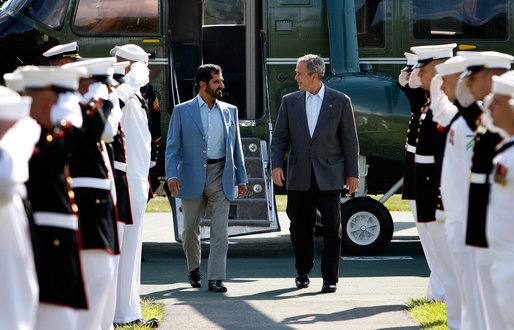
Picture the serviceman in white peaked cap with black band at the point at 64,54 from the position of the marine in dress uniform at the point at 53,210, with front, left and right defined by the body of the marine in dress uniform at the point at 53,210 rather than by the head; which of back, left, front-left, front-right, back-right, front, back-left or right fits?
left

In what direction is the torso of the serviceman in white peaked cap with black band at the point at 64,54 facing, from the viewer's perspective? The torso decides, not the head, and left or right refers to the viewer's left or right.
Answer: facing to the right of the viewer

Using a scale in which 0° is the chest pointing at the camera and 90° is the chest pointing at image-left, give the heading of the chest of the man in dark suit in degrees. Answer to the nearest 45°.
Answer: approximately 0°

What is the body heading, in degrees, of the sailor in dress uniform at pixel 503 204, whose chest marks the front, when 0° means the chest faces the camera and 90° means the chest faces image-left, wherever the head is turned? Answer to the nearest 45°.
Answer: approximately 90°

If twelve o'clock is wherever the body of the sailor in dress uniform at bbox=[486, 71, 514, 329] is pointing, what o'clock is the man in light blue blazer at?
The man in light blue blazer is roughly at 2 o'clock from the sailor in dress uniform.

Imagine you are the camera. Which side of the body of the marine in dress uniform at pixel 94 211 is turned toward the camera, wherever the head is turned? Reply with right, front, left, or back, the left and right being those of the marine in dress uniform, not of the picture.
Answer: right

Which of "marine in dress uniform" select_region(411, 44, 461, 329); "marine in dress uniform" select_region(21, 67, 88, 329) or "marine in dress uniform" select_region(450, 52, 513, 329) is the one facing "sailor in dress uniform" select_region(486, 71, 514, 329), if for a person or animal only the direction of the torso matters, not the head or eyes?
"marine in dress uniform" select_region(21, 67, 88, 329)

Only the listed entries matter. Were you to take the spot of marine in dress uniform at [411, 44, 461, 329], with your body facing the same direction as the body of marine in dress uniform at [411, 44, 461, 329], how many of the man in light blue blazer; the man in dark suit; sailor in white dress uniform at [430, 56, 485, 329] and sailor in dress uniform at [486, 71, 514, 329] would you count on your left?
2

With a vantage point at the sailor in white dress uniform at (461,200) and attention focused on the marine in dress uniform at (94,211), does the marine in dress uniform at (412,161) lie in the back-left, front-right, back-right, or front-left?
back-right

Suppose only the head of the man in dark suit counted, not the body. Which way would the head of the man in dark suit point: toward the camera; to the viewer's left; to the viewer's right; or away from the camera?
to the viewer's left

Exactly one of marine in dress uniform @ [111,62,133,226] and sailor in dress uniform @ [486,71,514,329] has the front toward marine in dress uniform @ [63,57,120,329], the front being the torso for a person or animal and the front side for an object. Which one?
sailor in dress uniform @ [486,71,514,329]

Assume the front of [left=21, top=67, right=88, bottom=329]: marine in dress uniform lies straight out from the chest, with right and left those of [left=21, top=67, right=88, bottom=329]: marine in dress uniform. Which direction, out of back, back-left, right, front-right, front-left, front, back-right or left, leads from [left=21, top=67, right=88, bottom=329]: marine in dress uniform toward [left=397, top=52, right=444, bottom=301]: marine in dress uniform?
front-left

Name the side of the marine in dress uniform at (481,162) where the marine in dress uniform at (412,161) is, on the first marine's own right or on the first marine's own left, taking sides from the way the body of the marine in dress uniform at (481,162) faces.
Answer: on the first marine's own right

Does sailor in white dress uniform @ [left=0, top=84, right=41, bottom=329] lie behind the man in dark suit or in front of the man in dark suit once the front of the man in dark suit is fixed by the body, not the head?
in front

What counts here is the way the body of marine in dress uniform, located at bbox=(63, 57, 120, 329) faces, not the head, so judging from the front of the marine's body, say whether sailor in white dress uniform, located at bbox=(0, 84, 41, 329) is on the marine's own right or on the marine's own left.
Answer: on the marine's own right

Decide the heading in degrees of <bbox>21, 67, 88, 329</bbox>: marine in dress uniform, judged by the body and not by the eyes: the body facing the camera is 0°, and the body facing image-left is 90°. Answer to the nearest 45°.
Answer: approximately 270°

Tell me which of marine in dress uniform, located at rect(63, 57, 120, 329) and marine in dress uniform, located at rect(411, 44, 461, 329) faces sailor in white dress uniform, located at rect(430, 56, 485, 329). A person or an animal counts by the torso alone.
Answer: marine in dress uniform, located at rect(63, 57, 120, 329)
